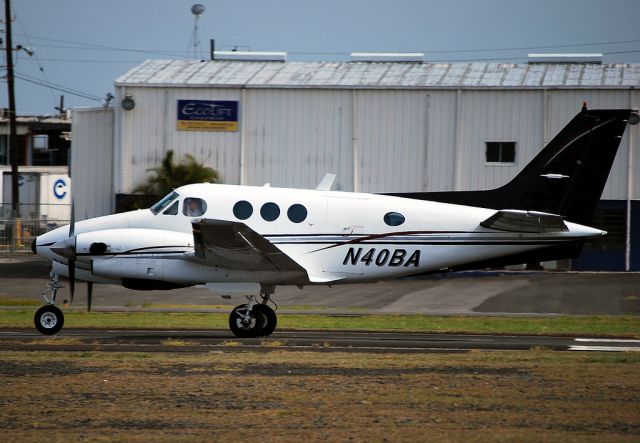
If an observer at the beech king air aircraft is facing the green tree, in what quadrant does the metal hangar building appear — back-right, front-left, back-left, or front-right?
front-right

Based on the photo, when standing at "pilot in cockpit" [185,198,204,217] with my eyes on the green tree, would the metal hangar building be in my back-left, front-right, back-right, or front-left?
front-right

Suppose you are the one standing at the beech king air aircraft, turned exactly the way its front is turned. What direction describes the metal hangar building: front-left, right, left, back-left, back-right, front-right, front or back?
right

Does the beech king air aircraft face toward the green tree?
no

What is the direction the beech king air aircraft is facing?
to the viewer's left
